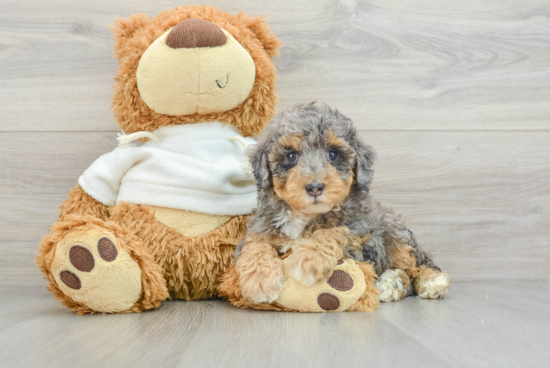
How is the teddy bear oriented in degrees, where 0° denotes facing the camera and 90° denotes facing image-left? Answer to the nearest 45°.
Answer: approximately 0°

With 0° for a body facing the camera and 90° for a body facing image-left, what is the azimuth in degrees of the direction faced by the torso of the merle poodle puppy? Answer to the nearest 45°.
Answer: approximately 45°
